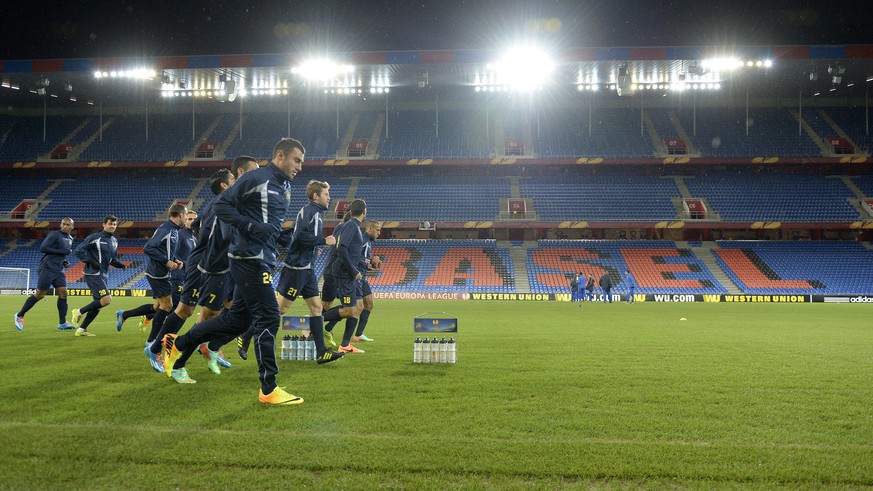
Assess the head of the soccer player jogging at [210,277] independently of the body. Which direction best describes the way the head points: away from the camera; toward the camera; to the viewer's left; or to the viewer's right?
to the viewer's right

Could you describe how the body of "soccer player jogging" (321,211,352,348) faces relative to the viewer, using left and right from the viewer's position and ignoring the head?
facing to the right of the viewer

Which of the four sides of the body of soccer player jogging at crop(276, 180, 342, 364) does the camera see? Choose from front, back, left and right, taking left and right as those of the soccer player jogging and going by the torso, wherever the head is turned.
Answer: right

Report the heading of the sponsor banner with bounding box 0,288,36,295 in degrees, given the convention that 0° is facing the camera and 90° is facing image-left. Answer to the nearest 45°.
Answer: approximately 0°

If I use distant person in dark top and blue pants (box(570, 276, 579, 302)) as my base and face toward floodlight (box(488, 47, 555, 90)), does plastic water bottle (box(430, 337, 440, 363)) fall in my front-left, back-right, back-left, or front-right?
back-left

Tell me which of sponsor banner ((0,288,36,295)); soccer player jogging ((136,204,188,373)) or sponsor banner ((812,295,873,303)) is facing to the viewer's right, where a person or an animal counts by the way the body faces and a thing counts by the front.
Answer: the soccer player jogging

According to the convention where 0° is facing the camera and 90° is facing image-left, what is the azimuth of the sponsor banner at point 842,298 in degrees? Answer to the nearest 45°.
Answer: approximately 0°

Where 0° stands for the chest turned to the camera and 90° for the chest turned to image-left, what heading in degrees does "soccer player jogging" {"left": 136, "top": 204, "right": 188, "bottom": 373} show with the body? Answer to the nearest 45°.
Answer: approximately 270°
